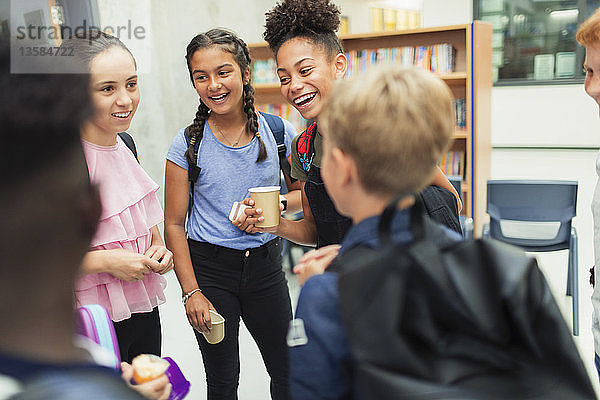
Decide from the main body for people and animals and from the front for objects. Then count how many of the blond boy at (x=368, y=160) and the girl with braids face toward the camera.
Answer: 1

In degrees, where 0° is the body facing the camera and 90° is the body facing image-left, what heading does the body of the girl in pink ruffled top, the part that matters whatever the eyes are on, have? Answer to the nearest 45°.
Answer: approximately 315°

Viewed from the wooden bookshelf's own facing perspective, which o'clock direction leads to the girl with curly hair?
The girl with curly hair is roughly at 11 o'clock from the wooden bookshelf.

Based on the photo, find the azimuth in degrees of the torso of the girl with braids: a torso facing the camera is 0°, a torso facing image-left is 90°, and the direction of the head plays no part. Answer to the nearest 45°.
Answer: approximately 0°

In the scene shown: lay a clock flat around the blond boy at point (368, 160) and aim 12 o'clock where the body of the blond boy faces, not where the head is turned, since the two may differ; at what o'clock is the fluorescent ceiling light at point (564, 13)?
The fluorescent ceiling light is roughly at 2 o'clock from the blond boy.

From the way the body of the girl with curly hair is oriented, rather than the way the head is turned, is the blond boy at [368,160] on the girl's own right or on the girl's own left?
on the girl's own left
